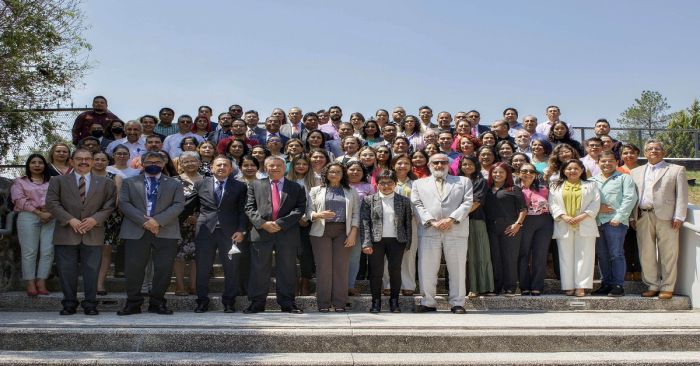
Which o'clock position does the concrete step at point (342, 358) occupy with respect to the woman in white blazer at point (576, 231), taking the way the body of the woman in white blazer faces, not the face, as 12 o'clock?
The concrete step is roughly at 1 o'clock from the woman in white blazer.

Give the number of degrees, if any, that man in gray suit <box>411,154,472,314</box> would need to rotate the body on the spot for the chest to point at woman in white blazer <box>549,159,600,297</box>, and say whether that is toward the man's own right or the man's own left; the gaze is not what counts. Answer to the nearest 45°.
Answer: approximately 135° to the man's own left
